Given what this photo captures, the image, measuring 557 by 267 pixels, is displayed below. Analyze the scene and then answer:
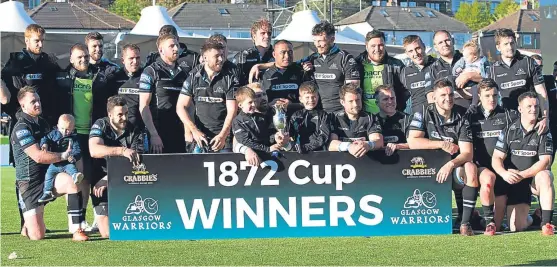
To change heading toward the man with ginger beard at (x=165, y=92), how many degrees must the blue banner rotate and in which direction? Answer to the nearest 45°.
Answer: approximately 135° to its right

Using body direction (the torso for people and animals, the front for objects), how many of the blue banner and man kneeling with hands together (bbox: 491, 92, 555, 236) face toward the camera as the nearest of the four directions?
2

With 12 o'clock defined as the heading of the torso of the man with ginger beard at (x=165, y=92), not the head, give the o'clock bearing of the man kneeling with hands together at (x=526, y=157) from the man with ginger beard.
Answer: The man kneeling with hands together is roughly at 11 o'clock from the man with ginger beard.

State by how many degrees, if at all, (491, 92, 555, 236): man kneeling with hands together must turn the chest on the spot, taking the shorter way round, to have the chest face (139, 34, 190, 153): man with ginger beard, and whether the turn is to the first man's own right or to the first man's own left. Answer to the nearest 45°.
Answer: approximately 90° to the first man's own right

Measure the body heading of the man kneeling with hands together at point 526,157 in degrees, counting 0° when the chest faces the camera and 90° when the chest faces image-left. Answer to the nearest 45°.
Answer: approximately 0°

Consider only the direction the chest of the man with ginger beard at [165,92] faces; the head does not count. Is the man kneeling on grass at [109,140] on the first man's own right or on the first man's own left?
on the first man's own right

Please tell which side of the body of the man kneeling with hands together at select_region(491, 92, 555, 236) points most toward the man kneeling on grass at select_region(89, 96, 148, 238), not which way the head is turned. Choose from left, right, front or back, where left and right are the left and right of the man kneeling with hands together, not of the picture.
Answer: right
